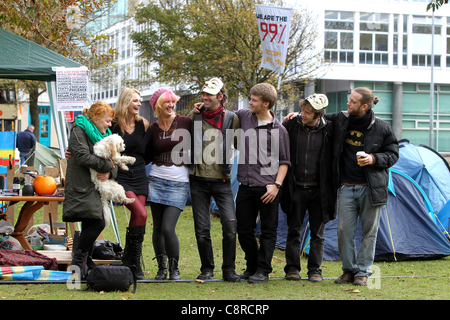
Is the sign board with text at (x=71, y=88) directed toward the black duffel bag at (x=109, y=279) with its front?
yes

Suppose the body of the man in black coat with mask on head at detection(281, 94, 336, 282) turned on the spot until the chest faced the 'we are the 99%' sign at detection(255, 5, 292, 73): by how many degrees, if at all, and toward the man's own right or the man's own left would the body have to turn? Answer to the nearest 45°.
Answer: approximately 180°

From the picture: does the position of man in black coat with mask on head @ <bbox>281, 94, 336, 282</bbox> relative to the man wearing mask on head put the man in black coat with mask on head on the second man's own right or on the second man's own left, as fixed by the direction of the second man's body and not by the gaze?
on the second man's own left

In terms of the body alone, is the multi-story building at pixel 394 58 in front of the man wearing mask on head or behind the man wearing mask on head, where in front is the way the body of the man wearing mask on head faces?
behind

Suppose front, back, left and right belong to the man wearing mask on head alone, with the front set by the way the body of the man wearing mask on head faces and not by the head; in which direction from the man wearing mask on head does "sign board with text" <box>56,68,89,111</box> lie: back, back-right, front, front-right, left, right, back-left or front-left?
back-right

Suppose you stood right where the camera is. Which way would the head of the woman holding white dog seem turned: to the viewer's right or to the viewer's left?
to the viewer's right

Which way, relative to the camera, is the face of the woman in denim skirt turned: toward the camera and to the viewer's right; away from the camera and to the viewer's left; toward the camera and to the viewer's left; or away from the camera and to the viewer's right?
toward the camera and to the viewer's right

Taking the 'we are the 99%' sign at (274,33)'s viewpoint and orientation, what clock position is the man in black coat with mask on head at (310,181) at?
The man in black coat with mask on head is roughly at 12 o'clock from the 'we are the 99%' sign.

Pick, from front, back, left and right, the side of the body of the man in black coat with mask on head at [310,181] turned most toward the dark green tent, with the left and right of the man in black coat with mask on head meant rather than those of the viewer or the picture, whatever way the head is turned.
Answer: right

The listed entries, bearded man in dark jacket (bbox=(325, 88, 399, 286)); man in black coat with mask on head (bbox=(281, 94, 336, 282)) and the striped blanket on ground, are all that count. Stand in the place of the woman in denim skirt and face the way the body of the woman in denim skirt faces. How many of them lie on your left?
2
